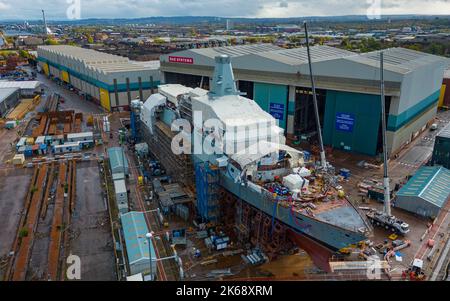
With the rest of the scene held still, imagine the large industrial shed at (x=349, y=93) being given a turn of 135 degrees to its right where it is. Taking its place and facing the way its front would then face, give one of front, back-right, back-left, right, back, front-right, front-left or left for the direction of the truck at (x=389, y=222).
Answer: back

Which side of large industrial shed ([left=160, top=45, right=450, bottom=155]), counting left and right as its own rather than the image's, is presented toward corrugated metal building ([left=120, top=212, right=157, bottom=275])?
front

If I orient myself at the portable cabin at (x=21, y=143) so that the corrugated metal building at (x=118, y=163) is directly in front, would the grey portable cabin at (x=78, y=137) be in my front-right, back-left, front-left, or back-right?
front-left

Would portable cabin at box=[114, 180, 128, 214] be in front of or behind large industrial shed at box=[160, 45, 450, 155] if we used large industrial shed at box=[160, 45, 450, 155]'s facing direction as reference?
in front

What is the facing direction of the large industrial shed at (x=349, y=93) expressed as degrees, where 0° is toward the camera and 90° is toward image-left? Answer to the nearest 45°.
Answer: approximately 45°

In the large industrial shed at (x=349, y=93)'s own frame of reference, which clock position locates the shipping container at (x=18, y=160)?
The shipping container is roughly at 1 o'clock from the large industrial shed.

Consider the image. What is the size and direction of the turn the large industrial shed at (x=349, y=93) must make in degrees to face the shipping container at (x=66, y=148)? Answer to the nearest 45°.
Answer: approximately 45° to its right

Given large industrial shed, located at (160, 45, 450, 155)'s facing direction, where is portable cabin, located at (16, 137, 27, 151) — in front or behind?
in front

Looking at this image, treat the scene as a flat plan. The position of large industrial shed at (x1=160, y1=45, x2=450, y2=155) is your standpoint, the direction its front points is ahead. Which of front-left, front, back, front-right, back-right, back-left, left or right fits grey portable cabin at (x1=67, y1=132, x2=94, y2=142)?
front-right

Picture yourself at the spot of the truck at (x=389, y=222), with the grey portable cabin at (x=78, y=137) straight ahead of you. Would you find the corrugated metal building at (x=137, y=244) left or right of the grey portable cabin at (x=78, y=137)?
left

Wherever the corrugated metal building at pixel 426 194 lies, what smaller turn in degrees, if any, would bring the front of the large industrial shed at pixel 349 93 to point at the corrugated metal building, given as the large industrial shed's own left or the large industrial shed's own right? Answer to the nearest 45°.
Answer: approximately 45° to the large industrial shed's own left
